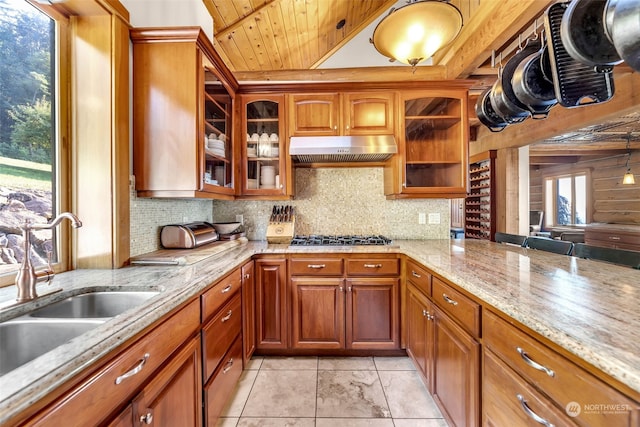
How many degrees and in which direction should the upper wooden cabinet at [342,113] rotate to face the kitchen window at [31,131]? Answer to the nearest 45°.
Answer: approximately 45° to its right

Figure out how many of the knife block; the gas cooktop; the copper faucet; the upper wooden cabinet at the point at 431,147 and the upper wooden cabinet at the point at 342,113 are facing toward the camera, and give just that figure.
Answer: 4

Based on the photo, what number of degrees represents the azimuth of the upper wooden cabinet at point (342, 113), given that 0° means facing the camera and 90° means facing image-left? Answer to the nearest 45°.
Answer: approximately 0°

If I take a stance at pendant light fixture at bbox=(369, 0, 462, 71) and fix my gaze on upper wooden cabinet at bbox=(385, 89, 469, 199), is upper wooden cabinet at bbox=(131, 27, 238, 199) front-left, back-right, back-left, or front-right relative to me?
back-left

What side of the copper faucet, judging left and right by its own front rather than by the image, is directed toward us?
right

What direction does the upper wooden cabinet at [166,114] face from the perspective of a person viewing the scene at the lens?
facing to the right of the viewer

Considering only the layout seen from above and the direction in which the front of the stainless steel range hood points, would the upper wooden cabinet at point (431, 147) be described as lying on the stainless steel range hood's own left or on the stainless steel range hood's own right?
on the stainless steel range hood's own left
